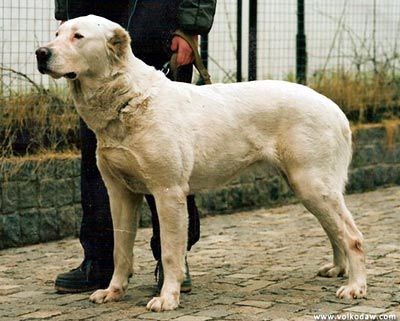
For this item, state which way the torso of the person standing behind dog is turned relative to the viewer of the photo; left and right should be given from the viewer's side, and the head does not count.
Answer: facing the viewer and to the left of the viewer

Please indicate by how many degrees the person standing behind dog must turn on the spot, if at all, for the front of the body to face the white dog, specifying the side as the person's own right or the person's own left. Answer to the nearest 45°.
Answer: approximately 45° to the person's own left

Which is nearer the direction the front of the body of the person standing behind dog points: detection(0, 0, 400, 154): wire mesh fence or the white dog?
the white dog

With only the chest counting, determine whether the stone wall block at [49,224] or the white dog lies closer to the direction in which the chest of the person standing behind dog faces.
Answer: the white dog

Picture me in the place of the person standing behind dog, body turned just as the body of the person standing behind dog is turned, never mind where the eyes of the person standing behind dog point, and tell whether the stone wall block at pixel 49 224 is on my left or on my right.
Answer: on my right
